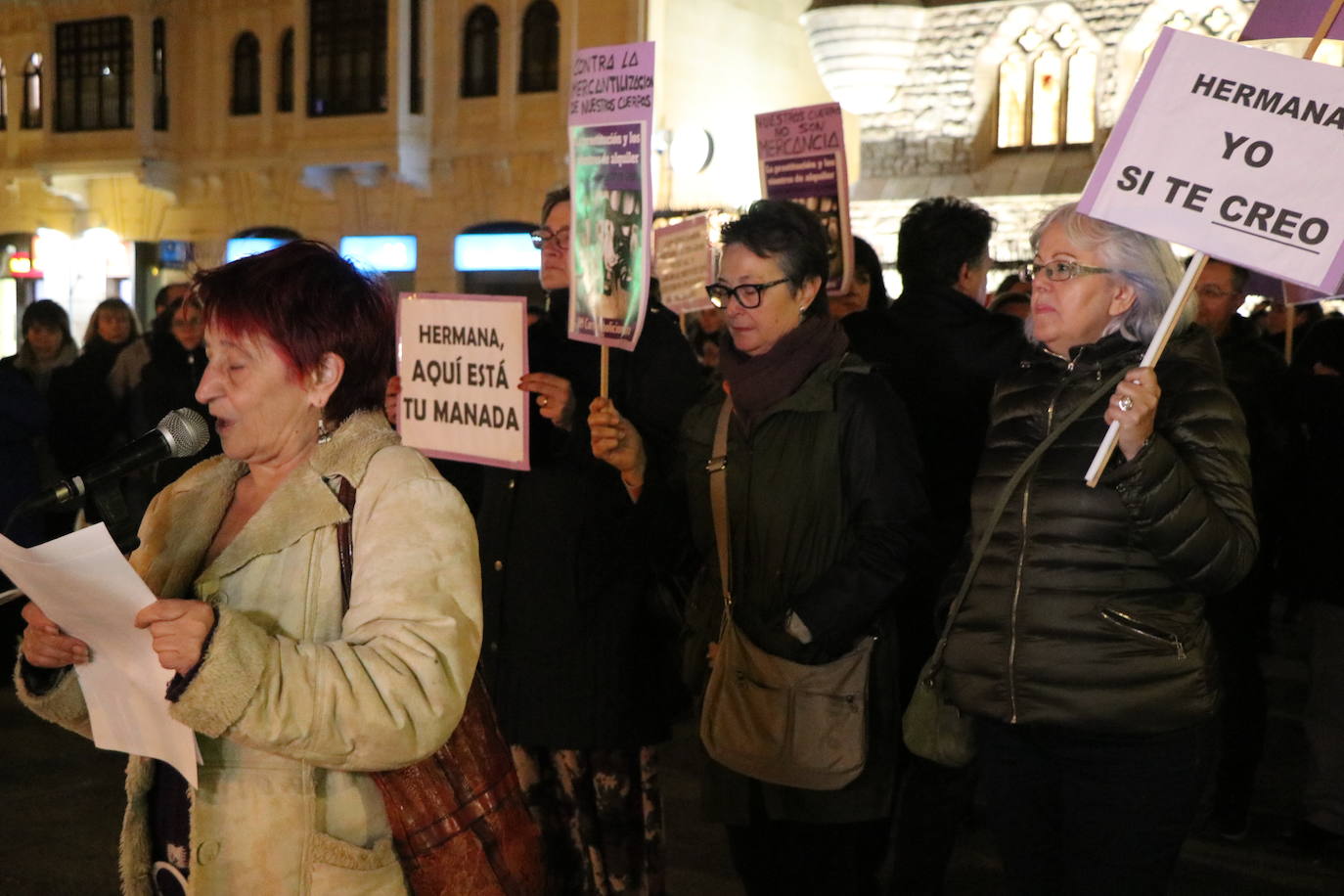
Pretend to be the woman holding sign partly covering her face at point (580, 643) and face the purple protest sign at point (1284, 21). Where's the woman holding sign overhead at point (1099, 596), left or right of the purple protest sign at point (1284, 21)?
right

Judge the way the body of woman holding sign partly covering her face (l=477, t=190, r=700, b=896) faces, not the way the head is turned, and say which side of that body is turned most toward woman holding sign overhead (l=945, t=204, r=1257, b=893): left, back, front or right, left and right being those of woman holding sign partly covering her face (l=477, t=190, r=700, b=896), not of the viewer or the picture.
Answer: left

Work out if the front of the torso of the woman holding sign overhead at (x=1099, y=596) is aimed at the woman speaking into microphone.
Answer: yes

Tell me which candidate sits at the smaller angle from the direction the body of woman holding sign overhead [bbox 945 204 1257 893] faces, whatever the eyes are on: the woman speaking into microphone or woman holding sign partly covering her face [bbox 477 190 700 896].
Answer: the woman speaking into microphone

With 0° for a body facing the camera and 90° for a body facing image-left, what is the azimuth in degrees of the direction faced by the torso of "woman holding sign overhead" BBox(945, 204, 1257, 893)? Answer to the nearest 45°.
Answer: approximately 45°

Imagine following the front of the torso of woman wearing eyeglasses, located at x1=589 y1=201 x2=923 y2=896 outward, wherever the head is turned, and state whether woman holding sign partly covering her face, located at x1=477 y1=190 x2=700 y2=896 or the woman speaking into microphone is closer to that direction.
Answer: the woman speaking into microphone

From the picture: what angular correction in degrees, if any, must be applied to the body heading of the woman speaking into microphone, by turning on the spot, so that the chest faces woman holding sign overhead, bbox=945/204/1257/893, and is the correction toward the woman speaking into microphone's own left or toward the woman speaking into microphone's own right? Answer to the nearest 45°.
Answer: approximately 135° to the woman speaking into microphone's own left

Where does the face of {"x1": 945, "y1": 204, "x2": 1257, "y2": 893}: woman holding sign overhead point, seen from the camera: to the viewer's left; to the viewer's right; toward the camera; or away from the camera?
to the viewer's left

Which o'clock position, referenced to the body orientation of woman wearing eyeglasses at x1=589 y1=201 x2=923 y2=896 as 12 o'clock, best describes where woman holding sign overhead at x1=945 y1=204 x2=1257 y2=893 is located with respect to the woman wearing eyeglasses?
The woman holding sign overhead is roughly at 9 o'clock from the woman wearing eyeglasses.
